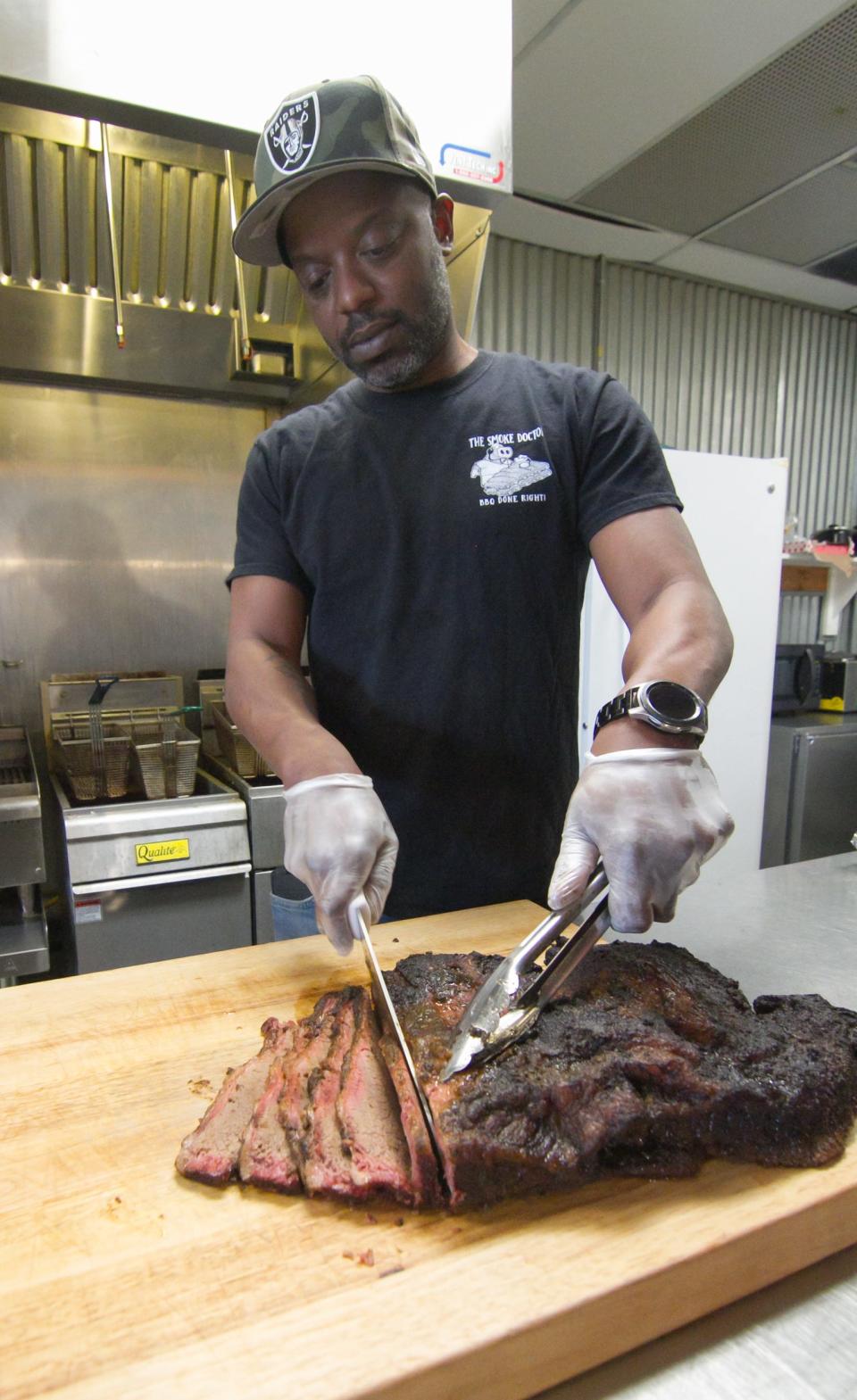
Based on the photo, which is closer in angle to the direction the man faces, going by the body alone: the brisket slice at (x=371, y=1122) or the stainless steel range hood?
the brisket slice

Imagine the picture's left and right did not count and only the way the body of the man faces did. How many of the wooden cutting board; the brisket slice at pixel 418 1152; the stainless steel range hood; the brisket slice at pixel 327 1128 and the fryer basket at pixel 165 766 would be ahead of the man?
3

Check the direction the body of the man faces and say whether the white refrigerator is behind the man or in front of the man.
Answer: behind

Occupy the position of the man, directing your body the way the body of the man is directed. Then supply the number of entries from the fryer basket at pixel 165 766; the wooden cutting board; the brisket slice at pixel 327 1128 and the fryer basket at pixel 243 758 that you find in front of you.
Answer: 2

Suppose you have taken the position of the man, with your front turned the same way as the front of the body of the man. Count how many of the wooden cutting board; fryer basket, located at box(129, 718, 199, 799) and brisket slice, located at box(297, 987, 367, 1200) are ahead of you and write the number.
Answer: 2

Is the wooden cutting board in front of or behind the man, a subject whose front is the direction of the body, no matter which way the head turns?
in front

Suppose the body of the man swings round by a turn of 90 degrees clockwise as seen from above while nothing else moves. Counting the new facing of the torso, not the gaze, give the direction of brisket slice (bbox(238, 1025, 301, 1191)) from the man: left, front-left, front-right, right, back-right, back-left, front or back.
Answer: left

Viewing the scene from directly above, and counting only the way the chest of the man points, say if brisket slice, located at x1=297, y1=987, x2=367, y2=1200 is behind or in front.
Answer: in front

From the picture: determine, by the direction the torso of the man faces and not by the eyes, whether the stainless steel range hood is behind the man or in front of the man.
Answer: behind

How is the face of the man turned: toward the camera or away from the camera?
toward the camera

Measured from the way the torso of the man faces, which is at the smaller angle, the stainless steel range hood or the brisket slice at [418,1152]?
the brisket slice

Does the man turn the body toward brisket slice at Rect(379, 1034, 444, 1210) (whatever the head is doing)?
yes

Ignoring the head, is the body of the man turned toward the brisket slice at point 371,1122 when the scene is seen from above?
yes

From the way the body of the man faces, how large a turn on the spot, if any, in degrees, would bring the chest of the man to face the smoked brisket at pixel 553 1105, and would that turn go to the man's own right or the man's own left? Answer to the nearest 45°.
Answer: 0° — they already face it

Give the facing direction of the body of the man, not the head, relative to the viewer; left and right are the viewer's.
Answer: facing the viewer

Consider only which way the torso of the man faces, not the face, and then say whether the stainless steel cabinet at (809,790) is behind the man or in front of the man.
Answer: behind
